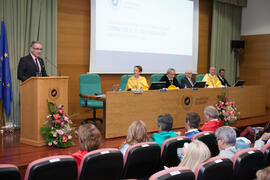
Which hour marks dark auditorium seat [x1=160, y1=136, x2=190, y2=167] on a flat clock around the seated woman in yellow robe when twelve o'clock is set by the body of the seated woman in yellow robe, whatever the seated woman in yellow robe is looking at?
The dark auditorium seat is roughly at 12 o'clock from the seated woman in yellow robe.

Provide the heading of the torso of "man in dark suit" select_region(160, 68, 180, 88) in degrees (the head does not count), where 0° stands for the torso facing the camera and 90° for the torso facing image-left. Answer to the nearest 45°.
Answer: approximately 315°

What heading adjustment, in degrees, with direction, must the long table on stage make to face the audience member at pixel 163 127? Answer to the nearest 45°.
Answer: approximately 45° to its right

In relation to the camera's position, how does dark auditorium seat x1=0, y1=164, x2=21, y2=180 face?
facing away from the viewer

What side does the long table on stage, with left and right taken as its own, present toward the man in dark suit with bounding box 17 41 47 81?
right

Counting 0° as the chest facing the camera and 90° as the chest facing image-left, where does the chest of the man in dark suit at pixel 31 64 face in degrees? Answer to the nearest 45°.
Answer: approximately 315°

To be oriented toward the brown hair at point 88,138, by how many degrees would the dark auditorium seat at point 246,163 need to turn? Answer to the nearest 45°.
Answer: approximately 45° to its left

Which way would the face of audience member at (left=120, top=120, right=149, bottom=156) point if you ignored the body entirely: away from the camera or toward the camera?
away from the camera

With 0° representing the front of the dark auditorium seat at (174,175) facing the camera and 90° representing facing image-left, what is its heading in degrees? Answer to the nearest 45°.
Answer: approximately 135°

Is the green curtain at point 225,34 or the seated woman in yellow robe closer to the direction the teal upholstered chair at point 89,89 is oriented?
the seated woman in yellow robe
